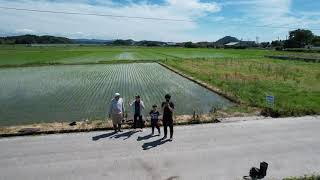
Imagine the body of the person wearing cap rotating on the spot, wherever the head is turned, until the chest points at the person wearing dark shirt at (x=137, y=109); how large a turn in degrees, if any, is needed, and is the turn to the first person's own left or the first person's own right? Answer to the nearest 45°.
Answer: approximately 90° to the first person's own left

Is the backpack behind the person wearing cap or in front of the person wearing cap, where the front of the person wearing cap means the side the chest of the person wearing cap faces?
in front

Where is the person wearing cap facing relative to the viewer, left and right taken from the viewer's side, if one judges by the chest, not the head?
facing the viewer

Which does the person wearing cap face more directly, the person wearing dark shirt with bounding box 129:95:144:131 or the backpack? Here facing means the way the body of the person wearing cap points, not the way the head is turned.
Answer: the backpack
